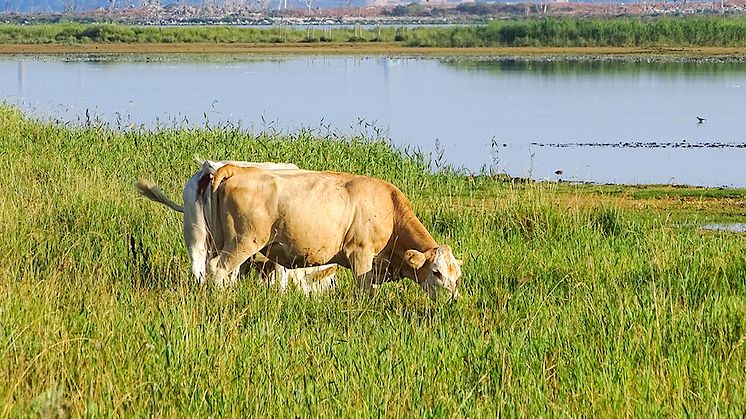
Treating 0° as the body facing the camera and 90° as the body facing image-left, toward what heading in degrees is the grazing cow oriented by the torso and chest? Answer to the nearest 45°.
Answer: approximately 270°
